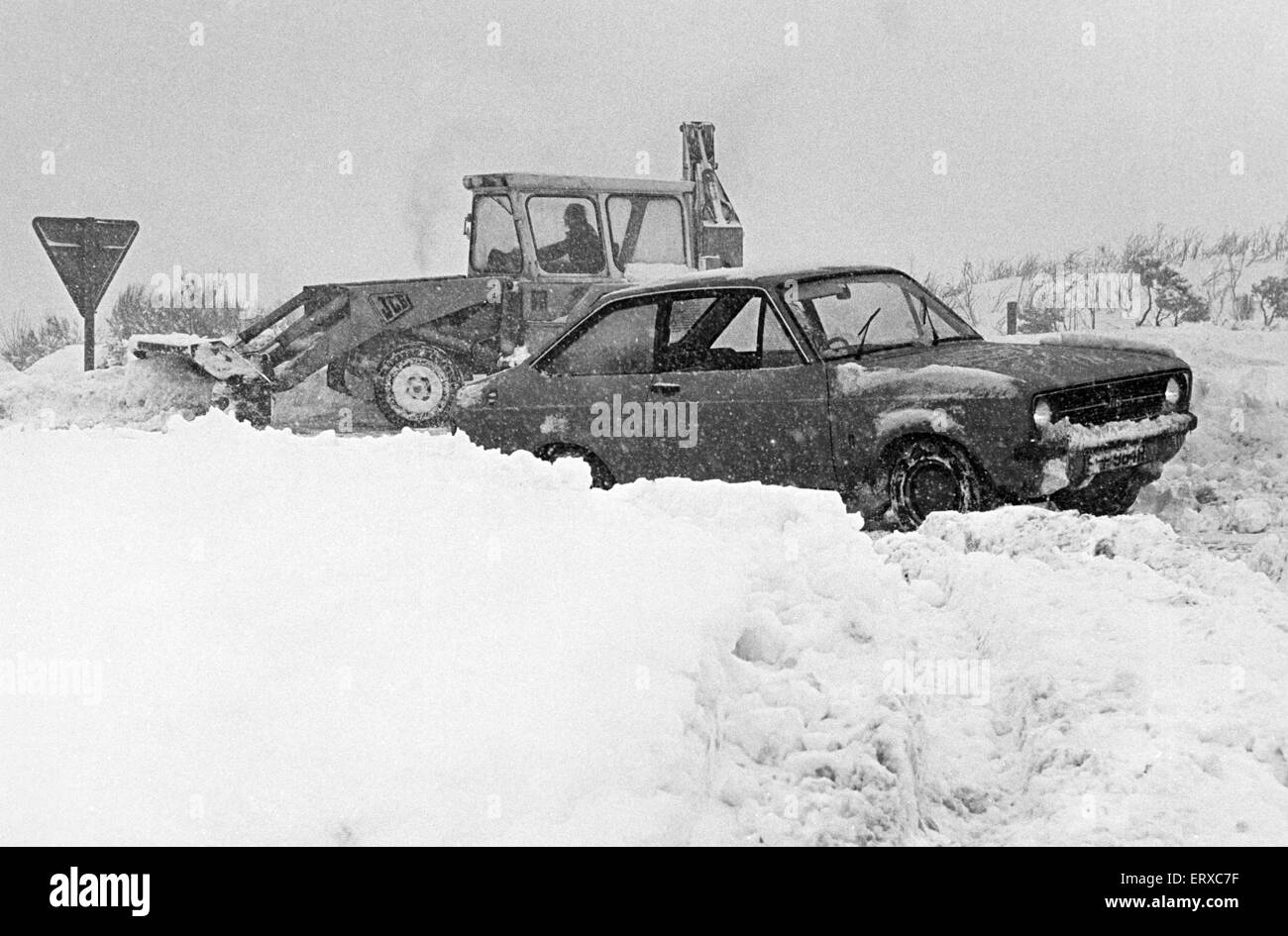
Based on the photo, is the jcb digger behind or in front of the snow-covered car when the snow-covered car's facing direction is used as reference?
behind

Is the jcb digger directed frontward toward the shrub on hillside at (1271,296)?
no

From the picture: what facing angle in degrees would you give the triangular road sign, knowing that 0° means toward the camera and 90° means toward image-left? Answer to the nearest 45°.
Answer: approximately 180°

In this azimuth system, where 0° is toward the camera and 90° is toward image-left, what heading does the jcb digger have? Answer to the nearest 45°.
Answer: approximately 90°

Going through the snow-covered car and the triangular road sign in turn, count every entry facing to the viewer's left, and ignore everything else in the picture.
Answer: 0

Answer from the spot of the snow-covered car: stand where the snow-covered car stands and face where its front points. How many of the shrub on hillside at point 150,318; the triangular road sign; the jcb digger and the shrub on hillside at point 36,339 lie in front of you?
0

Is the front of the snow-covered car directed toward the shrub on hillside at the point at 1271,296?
no

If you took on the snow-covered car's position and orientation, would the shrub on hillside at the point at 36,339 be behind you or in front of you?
behind

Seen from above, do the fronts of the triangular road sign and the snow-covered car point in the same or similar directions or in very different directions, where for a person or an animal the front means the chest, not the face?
very different directions

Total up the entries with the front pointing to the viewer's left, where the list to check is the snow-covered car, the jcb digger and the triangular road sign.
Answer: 1

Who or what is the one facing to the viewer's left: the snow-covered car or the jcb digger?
the jcb digger

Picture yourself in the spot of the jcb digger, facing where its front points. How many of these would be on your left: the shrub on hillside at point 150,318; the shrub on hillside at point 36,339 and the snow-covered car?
1

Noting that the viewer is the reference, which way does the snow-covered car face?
facing the viewer and to the right of the viewer
